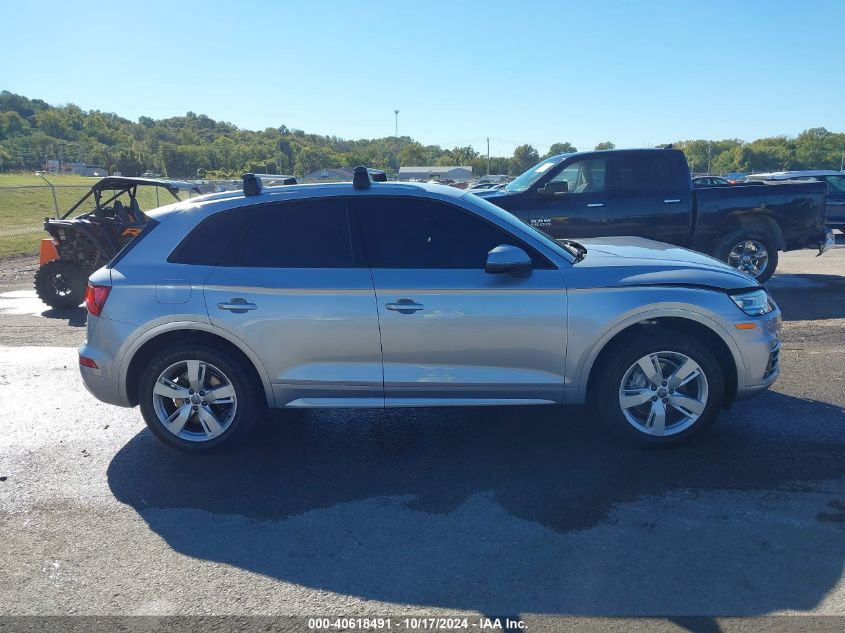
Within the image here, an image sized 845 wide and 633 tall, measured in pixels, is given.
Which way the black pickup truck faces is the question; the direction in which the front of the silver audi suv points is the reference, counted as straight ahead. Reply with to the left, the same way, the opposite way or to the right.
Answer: the opposite way

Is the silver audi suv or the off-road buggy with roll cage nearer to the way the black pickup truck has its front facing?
the off-road buggy with roll cage

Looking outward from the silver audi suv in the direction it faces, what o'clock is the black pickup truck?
The black pickup truck is roughly at 10 o'clock from the silver audi suv.

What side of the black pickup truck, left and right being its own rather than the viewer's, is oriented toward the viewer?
left

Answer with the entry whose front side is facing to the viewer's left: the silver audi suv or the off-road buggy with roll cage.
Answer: the off-road buggy with roll cage

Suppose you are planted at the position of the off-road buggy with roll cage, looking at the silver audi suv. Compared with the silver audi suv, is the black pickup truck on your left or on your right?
left

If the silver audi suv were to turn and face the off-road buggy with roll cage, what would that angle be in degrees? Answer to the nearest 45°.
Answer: approximately 135° to its left

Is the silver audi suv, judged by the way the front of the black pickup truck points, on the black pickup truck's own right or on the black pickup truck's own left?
on the black pickup truck's own left

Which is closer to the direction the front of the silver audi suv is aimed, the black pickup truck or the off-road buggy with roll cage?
the black pickup truck

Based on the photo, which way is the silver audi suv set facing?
to the viewer's right
